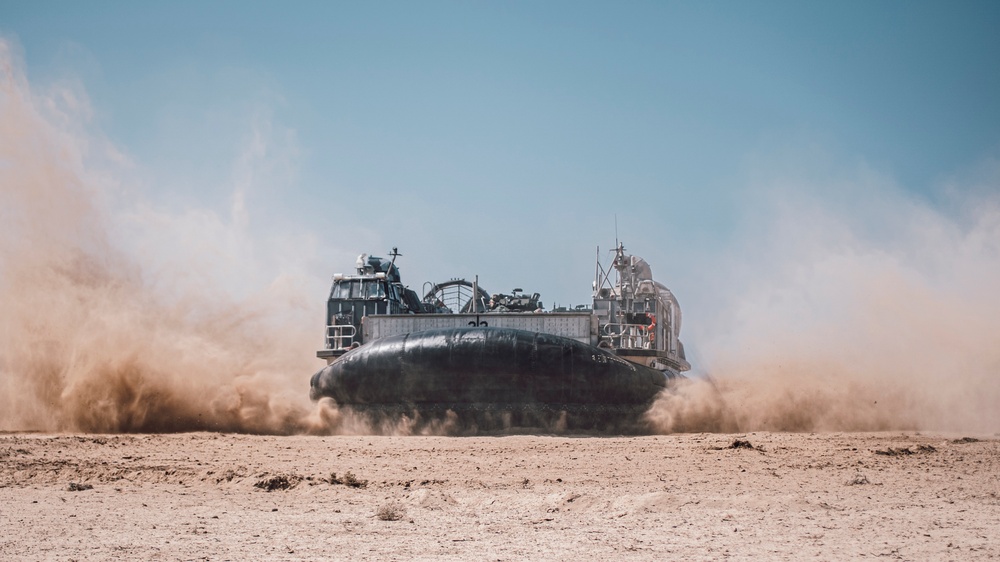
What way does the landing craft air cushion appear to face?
toward the camera
